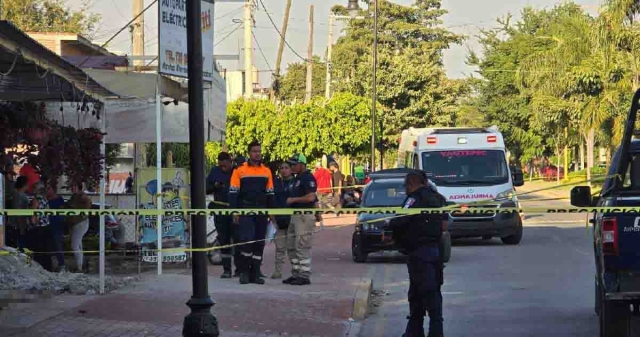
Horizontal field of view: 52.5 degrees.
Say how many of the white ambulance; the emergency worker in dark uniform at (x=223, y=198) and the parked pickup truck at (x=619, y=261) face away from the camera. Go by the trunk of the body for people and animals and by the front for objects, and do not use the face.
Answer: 1

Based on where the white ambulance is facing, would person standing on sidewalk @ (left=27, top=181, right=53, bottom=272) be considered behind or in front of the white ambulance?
in front

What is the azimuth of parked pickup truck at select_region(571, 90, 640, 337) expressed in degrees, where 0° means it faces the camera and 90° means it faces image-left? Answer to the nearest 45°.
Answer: approximately 180°

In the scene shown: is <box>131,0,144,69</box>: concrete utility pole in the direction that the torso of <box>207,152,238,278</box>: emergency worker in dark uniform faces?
no

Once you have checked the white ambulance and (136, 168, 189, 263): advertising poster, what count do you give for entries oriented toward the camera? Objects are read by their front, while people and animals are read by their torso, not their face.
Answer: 2

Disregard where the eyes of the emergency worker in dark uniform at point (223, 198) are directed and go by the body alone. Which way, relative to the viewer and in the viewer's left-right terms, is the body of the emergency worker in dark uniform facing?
facing the viewer and to the right of the viewer

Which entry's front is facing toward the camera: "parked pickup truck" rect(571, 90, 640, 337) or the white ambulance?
the white ambulance

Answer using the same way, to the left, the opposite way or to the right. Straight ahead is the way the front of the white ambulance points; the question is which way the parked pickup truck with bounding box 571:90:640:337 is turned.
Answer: the opposite way

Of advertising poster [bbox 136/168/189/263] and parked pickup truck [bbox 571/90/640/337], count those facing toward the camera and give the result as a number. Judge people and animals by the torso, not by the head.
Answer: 1

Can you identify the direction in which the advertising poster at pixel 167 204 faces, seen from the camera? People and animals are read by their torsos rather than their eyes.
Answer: facing the viewer

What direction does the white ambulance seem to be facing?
toward the camera

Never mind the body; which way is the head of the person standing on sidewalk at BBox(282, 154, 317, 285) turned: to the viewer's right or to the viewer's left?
to the viewer's left

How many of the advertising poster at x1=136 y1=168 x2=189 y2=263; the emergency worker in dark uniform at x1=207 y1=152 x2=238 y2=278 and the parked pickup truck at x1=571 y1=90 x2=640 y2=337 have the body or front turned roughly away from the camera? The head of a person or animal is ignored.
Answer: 1

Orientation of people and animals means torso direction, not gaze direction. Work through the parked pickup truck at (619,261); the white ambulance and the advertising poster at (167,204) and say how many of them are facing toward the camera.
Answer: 2
